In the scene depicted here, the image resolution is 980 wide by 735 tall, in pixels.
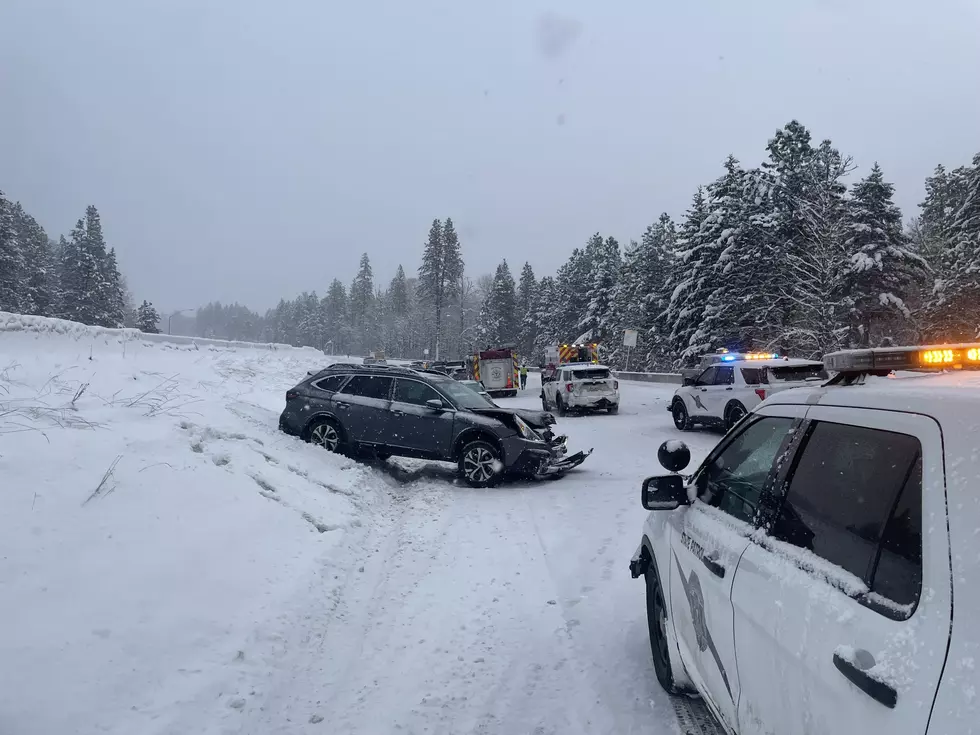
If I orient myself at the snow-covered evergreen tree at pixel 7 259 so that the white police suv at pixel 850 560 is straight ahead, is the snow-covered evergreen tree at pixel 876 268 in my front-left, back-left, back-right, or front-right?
front-left

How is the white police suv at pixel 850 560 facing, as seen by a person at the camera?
facing away from the viewer and to the left of the viewer

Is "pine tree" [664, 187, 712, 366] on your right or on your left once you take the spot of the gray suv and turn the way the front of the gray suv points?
on your left

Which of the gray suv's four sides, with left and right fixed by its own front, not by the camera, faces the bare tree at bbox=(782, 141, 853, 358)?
left

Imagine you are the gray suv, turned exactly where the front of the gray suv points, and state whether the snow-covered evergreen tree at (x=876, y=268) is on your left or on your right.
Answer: on your left

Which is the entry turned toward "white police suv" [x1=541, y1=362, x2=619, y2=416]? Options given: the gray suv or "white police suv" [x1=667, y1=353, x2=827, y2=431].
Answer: "white police suv" [x1=667, y1=353, x2=827, y2=431]

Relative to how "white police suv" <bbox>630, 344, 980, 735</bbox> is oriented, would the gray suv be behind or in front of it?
in front

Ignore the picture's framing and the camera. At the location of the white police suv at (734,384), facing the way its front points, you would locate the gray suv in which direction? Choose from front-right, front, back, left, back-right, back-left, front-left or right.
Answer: left

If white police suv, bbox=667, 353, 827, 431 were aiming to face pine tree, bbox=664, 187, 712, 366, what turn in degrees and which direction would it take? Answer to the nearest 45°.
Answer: approximately 45° to its right

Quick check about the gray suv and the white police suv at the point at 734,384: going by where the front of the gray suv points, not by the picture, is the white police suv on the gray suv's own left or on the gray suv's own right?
on the gray suv's own left

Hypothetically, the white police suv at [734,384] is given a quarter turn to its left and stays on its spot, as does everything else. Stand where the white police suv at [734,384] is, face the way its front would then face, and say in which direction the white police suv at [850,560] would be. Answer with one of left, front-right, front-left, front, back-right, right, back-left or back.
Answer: front-left

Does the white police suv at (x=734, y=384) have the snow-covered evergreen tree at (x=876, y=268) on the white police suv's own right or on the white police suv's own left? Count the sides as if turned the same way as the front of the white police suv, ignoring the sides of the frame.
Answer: on the white police suv's own right

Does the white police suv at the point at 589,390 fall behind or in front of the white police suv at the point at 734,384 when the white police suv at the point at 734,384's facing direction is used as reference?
in front

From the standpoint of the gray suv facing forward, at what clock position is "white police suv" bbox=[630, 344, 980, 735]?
The white police suv is roughly at 1 o'clock from the gray suv.
